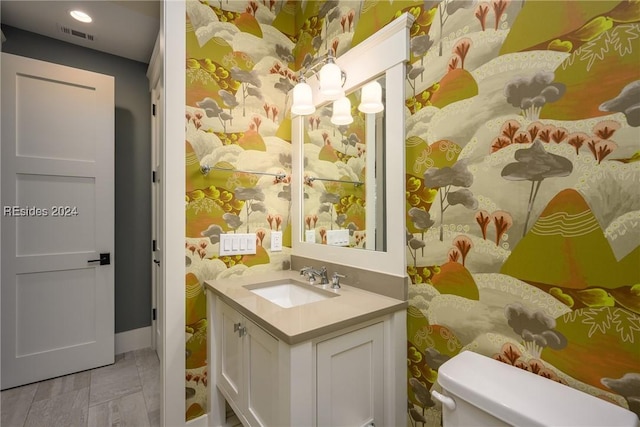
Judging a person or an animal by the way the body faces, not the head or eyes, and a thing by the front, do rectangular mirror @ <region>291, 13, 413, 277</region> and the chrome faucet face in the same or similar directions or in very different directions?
same or similar directions

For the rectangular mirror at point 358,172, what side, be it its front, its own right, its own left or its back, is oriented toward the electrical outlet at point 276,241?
right

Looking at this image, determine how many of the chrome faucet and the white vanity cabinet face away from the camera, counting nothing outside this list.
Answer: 0

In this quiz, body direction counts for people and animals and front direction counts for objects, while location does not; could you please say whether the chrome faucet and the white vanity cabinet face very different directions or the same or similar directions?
same or similar directions

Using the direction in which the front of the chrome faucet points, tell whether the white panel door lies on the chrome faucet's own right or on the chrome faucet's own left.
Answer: on the chrome faucet's own right

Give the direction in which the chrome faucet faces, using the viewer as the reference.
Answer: facing the viewer and to the left of the viewer

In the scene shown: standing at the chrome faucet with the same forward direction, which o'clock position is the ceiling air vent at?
The ceiling air vent is roughly at 2 o'clock from the chrome faucet.

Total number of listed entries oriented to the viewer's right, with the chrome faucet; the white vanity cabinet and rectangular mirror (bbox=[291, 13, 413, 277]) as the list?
0

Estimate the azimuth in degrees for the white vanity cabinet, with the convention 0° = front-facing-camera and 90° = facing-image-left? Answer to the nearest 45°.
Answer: approximately 45°

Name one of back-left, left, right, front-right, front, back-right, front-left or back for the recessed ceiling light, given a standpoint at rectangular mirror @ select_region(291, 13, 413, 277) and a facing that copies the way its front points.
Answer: front-right

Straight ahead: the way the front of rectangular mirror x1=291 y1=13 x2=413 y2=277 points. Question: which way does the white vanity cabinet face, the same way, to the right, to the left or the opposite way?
the same way

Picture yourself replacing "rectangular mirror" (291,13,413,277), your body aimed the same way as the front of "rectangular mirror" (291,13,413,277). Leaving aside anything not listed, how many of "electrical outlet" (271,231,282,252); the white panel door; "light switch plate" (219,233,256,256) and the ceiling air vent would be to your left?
0
